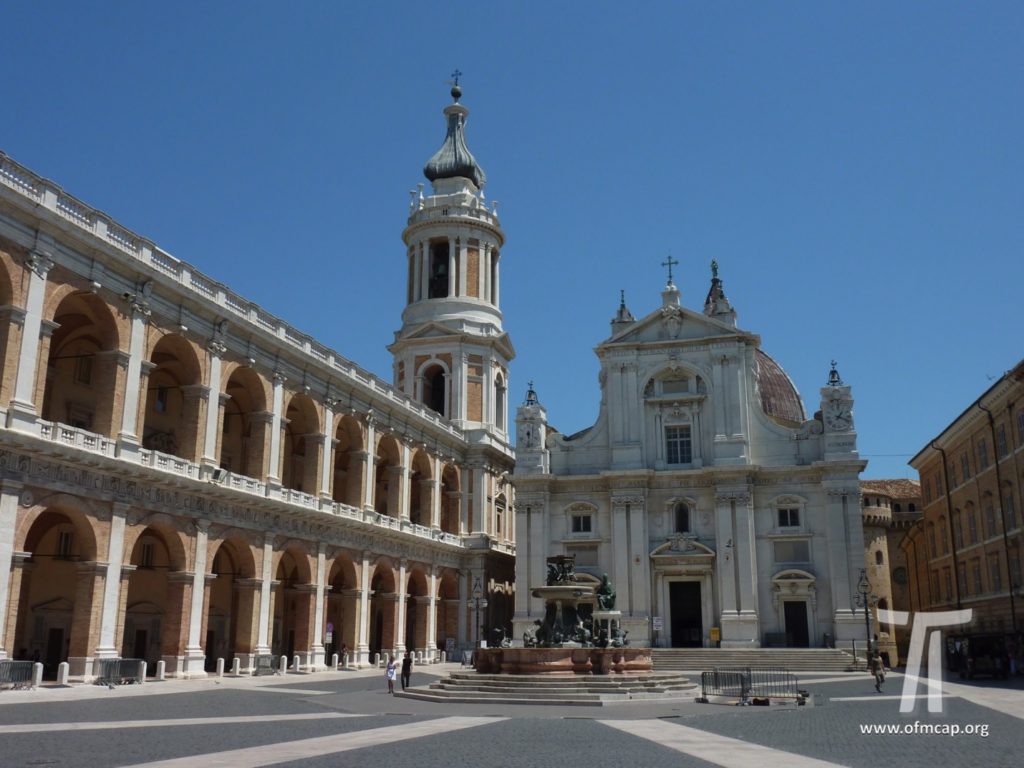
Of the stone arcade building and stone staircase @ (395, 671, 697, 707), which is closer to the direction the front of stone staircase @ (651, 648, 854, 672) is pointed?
the stone staircase

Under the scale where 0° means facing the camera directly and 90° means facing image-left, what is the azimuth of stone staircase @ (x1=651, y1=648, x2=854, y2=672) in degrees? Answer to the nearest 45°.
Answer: approximately 0°

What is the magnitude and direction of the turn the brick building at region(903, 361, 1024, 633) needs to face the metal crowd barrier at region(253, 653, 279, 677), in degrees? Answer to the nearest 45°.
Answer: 0° — it already faces it

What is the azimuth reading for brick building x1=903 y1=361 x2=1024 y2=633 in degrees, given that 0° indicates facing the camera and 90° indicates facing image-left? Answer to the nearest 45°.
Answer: approximately 45°

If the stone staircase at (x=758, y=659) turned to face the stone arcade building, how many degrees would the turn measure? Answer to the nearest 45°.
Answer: approximately 45° to its right

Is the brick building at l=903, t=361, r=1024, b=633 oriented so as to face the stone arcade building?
yes

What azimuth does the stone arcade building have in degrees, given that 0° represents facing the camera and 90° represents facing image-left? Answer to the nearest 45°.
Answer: approximately 315°

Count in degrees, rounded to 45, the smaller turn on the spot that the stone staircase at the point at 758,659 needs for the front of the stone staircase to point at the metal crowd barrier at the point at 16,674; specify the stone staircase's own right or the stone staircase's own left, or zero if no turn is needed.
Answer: approximately 45° to the stone staircase's own right
